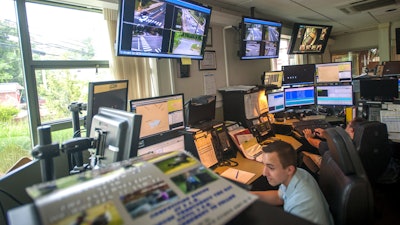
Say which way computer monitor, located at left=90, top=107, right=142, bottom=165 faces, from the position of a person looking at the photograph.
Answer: facing away from the viewer and to the right of the viewer

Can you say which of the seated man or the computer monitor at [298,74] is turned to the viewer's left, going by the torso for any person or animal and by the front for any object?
the seated man

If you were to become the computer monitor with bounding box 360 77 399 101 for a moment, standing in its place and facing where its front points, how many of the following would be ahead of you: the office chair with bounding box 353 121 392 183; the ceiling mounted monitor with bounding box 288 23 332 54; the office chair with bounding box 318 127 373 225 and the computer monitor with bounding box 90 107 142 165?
3

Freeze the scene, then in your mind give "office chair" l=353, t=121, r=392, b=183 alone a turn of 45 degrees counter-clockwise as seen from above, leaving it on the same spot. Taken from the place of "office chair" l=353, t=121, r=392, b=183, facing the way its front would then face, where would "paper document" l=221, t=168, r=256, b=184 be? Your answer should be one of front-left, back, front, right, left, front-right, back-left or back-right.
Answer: front-left

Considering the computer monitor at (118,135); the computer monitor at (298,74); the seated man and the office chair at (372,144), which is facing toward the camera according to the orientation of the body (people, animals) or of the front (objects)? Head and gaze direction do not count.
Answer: the computer monitor at (298,74)

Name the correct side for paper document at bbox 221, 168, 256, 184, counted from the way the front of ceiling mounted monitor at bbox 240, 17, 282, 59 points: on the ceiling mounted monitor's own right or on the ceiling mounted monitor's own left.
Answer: on the ceiling mounted monitor's own right

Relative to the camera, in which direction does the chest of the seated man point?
to the viewer's left

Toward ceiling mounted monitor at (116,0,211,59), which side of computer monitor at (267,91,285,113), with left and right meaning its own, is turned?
right

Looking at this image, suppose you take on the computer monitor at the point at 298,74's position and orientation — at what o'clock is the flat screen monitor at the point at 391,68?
The flat screen monitor is roughly at 8 o'clock from the computer monitor.

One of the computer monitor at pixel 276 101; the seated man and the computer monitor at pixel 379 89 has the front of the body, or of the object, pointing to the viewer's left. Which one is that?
the seated man

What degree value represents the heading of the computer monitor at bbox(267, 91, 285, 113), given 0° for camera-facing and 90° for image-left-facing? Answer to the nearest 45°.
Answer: approximately 315°
